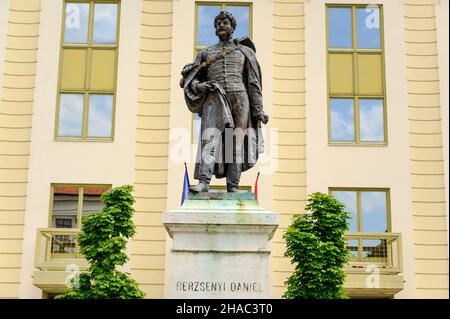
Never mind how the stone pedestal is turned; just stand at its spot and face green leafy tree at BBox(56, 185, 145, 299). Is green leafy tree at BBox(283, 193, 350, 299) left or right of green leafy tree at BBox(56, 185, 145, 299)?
right

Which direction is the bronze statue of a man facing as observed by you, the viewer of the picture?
facing the viewer
